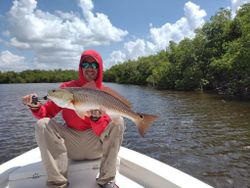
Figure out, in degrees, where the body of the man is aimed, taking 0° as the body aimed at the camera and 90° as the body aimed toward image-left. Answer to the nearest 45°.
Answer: approximately 0°
